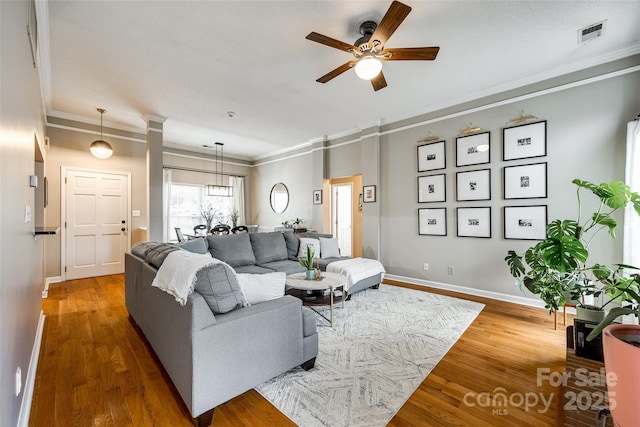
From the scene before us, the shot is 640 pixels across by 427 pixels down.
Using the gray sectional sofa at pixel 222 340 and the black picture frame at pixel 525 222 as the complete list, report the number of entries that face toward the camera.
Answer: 1

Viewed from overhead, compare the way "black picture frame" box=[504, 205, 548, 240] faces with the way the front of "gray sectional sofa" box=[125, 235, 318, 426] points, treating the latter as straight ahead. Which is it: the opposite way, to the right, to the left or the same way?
the opposite way

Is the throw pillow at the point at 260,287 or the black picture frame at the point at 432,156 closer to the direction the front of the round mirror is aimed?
the throw pillow

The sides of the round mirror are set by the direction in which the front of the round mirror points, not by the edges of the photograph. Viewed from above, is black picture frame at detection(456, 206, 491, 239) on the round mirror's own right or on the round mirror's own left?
on the round mirror's own left

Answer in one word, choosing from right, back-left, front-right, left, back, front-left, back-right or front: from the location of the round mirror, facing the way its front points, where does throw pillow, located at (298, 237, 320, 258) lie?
front-left

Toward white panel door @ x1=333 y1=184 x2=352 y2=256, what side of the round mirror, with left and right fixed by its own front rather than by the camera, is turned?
left

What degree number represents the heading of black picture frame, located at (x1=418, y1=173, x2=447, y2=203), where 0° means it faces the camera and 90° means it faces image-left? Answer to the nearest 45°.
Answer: approximately 45°

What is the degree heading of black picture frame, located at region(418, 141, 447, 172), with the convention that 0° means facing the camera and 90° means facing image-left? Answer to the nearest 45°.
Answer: approximately 45°

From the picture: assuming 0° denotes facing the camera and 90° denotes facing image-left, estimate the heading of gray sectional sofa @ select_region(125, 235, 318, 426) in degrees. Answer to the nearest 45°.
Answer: approximately 225°

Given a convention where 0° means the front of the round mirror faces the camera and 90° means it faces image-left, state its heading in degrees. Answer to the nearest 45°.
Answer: approximately 45°

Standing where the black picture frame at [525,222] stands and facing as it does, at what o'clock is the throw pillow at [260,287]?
The throw pillow is roughly at 1 o'clock from the black picture frame.
